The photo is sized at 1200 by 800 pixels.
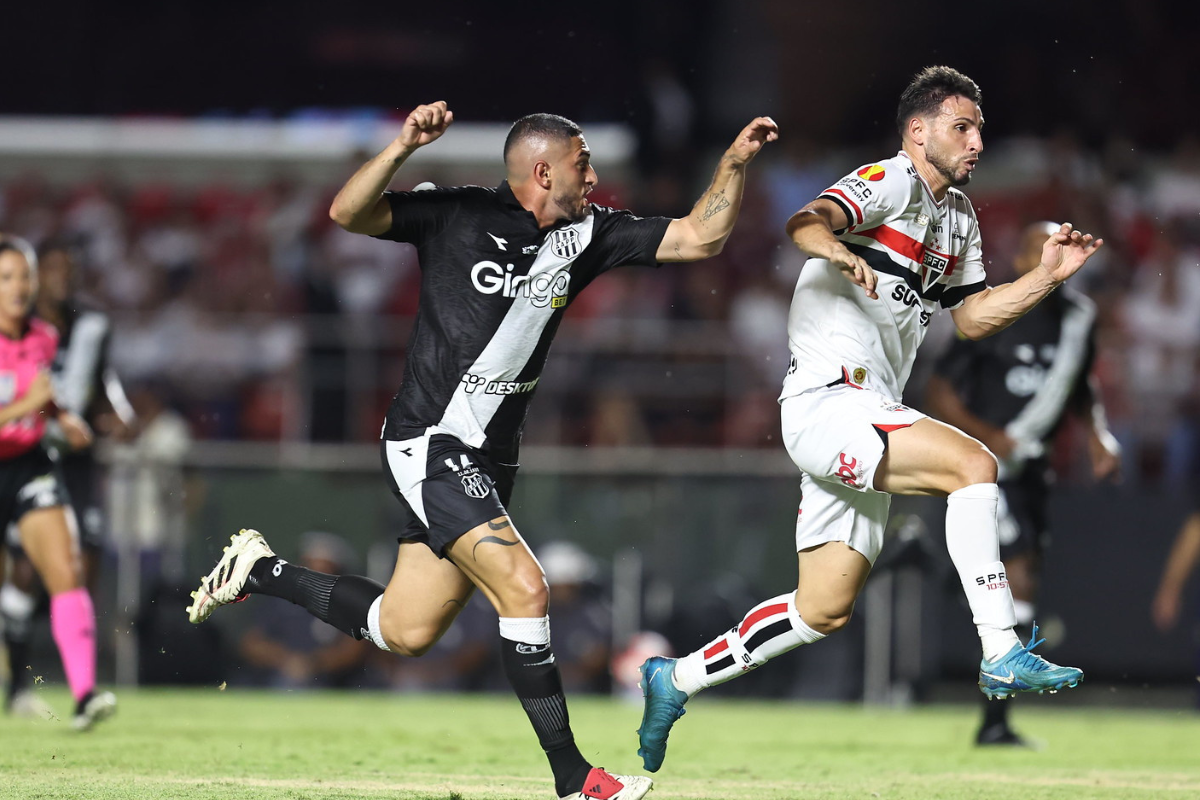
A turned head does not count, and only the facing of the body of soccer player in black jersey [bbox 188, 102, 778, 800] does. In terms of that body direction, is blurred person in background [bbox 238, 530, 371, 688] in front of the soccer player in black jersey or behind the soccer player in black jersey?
behind

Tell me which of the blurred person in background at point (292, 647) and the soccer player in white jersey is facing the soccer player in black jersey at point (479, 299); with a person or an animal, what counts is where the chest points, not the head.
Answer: the blurred person in background

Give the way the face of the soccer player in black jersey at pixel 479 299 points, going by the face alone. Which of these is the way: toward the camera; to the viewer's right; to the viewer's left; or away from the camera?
to the viewer's right

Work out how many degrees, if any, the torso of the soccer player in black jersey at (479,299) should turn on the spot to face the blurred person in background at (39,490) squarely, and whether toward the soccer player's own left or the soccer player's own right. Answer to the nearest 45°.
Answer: approximately 180°

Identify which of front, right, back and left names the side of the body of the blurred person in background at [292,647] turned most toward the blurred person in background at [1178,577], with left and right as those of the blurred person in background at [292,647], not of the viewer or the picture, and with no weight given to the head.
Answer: left

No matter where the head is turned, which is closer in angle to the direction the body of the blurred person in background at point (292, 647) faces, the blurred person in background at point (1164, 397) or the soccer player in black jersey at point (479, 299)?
the soccer player in black jersey

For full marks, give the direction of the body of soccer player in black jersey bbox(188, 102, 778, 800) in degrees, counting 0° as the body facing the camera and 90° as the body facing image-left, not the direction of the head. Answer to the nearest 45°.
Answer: approximately 315°

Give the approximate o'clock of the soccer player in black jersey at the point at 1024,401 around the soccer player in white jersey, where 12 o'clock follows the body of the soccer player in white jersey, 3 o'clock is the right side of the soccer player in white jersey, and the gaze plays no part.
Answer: The soccer player in black jersey is roughly at 8 o'clock from the soccer player in white jersey.

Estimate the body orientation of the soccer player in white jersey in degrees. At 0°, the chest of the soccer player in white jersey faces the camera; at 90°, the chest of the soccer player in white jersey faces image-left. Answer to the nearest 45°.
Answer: approximately 315°
